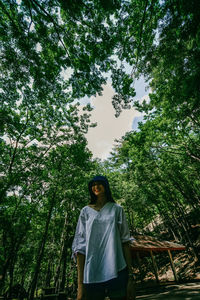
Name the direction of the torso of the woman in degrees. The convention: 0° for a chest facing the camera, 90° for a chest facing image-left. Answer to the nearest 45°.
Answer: approximately 0°
